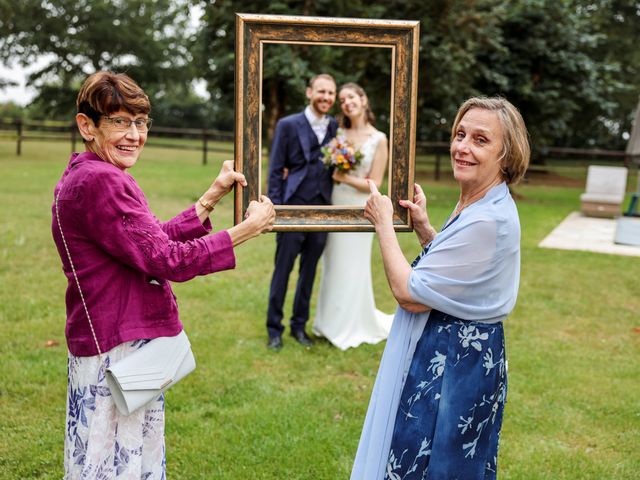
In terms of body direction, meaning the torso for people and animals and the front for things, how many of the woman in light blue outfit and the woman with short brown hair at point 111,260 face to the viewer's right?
1

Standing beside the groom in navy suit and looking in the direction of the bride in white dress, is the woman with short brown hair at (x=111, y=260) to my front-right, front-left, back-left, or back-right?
back-right

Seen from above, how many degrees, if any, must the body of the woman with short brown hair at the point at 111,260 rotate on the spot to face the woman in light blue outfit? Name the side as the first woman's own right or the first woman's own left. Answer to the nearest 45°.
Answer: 0° — they already face them

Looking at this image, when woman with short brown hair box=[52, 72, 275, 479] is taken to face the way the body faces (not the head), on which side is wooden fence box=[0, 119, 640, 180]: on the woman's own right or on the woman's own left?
on the woman's own left

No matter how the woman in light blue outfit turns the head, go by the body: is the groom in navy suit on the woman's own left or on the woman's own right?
on the woman's own right

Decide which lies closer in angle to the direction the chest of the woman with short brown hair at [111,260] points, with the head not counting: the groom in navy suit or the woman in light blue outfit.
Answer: the woman in light blue outfit

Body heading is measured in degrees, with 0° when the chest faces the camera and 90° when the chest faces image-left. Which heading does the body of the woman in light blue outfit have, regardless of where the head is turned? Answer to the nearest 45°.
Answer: approximately 90°
